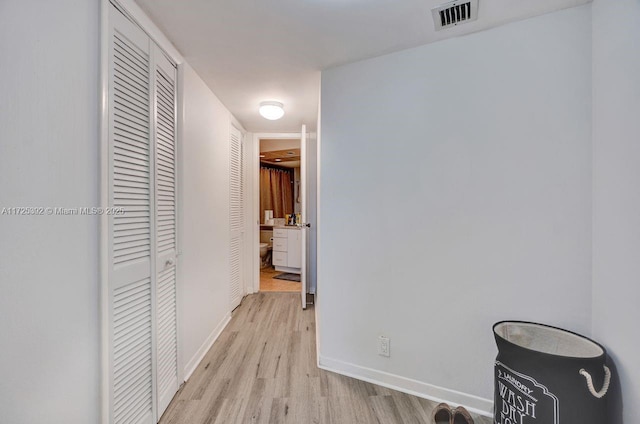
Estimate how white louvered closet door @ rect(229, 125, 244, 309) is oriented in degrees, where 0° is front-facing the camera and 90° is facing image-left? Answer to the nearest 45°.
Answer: approximately 270°

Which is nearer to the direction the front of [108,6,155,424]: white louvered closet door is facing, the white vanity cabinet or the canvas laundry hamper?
the canvas laundry hamper

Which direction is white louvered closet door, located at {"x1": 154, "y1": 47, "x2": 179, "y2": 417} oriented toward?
to the viewer's right

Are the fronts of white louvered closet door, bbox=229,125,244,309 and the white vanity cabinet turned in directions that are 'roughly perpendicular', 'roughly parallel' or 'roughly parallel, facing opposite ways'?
roughly perpendicular

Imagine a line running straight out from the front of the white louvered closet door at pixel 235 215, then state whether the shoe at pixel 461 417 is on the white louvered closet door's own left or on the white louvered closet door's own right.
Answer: on the white louvered closet door's own right

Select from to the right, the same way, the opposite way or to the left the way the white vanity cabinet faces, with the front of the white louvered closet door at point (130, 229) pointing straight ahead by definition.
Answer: to the right

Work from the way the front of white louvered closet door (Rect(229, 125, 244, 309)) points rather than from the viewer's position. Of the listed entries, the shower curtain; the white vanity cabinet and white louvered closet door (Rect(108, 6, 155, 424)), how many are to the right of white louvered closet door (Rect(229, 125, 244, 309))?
1

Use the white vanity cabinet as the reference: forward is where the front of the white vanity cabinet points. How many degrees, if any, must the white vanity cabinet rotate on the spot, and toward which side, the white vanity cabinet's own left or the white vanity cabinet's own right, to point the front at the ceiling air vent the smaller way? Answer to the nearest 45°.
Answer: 0° — it already faces it

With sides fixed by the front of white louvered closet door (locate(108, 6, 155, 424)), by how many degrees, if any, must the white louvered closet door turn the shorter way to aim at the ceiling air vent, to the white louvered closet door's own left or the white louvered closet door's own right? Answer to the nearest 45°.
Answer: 0° — it already faces it

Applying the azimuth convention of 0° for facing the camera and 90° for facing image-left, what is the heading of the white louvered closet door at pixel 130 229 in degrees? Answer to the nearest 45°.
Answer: approximately 315°

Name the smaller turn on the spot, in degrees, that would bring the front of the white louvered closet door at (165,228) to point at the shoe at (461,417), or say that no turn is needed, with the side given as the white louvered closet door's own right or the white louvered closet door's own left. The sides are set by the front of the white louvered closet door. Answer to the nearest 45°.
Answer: approximately 45° to the white louvered closet door's own right
